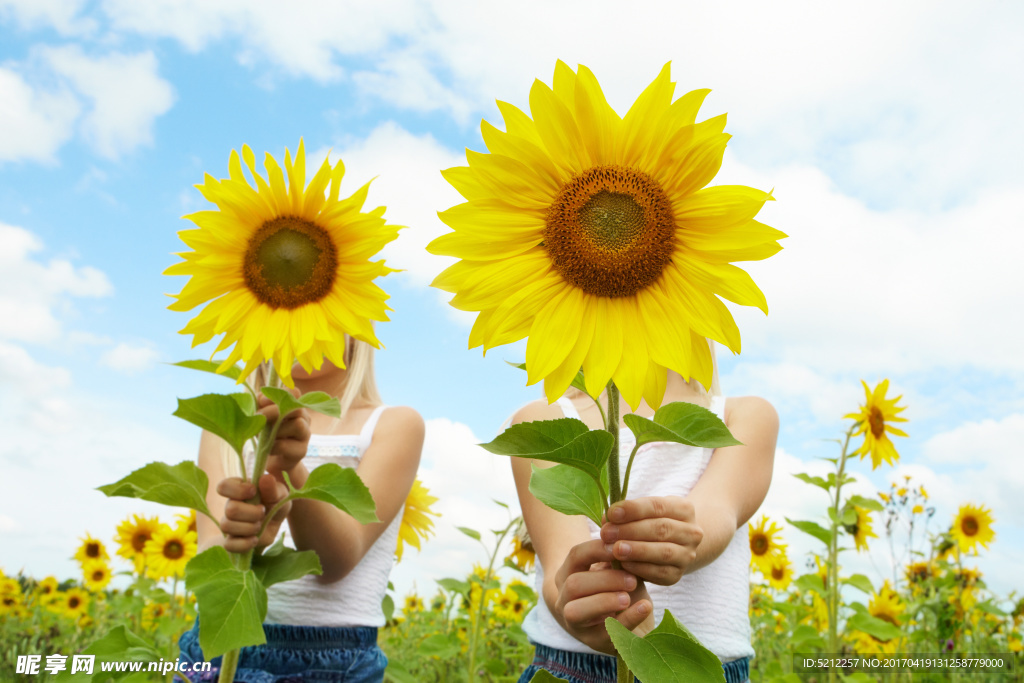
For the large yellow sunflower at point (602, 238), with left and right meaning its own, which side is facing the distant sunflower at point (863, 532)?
back

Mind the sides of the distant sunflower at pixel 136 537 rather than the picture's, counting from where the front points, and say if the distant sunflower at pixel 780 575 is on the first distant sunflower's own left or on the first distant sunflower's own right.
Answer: on the first distant sunflower's own left

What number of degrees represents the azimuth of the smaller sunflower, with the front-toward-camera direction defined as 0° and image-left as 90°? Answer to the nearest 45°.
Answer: approximately 0°

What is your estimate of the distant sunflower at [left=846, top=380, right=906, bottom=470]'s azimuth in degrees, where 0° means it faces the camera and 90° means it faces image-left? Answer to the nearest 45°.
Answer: approximately 315°
